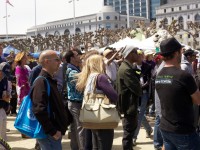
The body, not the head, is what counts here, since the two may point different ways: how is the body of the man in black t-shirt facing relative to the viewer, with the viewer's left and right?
facing away from the viewer and to the right of the viewer

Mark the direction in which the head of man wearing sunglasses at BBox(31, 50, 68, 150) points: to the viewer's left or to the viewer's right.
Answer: to the viewer's right

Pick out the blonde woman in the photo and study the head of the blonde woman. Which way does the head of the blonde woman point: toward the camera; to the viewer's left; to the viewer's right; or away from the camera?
away from the camera

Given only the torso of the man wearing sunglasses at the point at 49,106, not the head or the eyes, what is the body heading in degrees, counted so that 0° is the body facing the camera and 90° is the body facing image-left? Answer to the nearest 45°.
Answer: approximately 270°

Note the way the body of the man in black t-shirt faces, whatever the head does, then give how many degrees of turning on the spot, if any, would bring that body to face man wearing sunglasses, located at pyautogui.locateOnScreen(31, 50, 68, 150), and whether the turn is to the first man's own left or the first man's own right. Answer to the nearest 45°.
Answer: approximately 135° to the first man's own left

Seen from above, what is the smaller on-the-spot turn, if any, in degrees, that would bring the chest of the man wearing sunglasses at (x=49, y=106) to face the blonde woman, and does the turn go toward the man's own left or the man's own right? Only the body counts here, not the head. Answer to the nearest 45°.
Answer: approximately 45° to the man's own left

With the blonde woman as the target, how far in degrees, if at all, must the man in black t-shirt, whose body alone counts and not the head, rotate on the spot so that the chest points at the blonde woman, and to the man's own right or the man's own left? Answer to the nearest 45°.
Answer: approximately 90° to the man's own left
